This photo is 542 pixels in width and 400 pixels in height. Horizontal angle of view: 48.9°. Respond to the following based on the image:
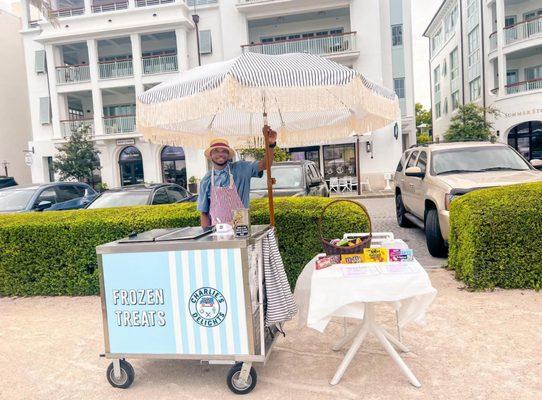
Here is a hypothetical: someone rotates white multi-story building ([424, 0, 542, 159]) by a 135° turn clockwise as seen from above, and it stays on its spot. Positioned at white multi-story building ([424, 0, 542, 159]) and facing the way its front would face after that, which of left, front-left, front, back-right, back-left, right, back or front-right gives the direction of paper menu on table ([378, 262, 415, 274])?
back

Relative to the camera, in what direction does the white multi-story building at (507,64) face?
facing the viewer and to the left of the viewer

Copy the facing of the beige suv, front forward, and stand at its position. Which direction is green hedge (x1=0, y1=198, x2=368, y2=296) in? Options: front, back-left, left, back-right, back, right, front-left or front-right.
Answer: right

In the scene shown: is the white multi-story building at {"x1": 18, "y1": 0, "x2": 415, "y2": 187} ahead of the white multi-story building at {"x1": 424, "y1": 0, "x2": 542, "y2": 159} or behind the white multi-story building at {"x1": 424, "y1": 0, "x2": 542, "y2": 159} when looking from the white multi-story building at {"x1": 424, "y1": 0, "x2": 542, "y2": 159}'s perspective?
ahead

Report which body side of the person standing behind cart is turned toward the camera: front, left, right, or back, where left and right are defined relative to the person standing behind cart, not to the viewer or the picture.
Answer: front

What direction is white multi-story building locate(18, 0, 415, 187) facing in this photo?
toward the camera

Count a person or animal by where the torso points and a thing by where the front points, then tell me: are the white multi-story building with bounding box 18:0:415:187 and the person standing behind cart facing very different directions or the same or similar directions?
same or similar directions

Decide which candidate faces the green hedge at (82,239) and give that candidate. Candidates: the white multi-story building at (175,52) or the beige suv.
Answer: the white multi-story building

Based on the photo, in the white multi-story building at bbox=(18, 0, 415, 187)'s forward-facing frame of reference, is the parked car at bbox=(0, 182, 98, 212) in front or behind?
in front

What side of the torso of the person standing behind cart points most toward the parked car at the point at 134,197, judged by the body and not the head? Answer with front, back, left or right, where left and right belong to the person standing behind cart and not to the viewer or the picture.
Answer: back

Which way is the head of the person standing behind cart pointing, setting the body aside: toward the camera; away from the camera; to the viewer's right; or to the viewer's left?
toward the camera
